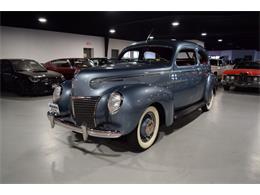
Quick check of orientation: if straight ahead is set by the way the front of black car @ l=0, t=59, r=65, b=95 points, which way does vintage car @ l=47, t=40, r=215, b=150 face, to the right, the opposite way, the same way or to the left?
to the right

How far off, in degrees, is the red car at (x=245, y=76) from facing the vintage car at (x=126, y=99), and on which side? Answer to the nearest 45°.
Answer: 0° — it already faces it

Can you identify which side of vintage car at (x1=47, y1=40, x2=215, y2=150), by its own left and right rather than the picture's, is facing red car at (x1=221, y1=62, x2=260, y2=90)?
back

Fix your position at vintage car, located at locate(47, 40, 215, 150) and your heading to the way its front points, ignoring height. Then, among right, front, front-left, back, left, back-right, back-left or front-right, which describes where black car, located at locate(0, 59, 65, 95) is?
right

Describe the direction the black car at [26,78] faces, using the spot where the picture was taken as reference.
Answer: facing the viewer and to the right of the viewer

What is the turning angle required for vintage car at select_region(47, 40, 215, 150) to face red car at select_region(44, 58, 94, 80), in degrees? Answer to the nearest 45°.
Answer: approximately 135° to its right

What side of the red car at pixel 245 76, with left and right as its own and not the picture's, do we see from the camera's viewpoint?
front

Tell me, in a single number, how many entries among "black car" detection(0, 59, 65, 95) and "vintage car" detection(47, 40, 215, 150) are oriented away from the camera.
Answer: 0

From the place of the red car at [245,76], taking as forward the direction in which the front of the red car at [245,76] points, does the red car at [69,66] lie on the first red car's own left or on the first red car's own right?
on the first red car's own right
